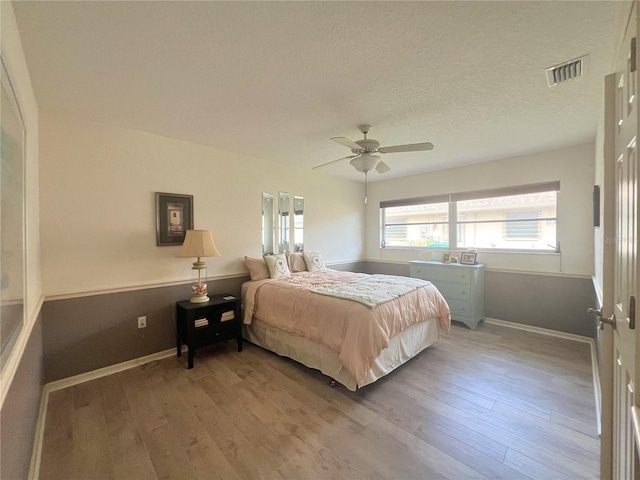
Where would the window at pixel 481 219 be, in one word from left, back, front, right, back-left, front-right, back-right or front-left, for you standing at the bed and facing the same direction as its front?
left

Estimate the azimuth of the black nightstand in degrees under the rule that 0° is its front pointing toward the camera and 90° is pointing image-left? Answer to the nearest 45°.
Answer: approximately 315°

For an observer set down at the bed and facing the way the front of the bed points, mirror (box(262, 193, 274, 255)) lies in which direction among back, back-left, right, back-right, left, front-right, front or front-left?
back

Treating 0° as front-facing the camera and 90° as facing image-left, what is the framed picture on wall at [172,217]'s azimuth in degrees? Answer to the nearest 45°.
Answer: approximately 315°

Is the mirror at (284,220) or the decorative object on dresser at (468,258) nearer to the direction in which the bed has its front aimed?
the decorative object on dresser

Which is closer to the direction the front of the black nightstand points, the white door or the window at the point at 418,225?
the white door

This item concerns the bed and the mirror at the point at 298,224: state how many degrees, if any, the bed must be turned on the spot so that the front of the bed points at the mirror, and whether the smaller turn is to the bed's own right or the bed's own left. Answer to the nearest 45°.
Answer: approximately 180°

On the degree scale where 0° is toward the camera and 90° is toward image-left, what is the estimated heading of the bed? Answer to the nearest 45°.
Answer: approximately 315°

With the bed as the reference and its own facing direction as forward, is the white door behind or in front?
in front

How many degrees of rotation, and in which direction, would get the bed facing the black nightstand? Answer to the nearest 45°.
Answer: approximately 135° to its right

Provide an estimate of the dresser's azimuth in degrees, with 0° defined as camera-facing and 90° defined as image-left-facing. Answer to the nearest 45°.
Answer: approximately 45°

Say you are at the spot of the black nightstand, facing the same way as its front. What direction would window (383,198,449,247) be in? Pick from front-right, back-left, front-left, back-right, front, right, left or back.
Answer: front-left
